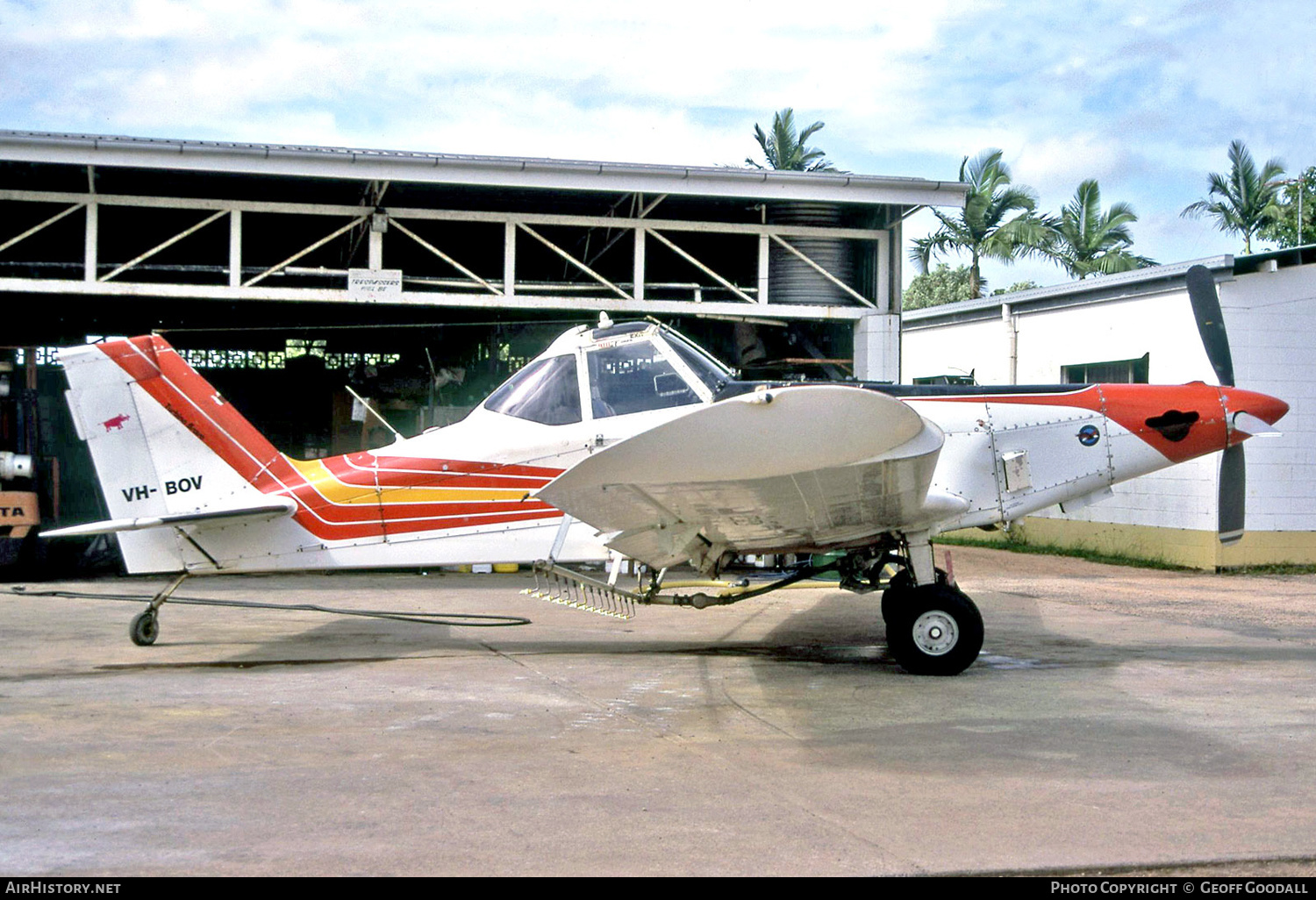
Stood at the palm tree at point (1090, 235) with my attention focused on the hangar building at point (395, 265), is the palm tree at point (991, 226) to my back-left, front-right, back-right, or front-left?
front-right

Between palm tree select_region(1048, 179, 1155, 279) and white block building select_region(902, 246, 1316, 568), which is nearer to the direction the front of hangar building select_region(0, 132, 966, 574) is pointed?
the white block building

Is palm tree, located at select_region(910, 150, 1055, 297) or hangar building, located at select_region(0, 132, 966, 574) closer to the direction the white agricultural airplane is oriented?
the palm tree

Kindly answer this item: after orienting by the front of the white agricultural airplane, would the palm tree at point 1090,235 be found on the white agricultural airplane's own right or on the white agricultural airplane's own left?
on the white agricultural airplane's own left

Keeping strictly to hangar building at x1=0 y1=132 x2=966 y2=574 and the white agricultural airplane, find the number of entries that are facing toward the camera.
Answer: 1

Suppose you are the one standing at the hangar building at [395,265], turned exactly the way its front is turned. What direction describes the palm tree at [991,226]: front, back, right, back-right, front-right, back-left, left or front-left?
back-left

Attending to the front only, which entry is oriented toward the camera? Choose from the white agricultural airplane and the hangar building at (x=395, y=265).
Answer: the hangar building

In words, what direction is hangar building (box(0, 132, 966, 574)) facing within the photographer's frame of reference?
facing the viewer

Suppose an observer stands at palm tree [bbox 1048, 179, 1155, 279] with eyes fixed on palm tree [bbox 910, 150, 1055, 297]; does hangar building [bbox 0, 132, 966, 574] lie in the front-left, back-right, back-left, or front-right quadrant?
front-left

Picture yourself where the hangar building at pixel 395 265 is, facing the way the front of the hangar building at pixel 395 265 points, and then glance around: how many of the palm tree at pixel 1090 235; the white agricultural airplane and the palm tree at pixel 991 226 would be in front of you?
1

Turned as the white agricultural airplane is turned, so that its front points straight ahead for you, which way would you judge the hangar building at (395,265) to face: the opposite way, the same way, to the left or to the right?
to the right

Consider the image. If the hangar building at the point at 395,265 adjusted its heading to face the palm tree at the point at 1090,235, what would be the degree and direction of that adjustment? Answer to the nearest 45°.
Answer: approximately 135° to its left

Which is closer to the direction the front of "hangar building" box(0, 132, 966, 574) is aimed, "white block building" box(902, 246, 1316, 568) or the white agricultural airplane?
the white agricultural airplane

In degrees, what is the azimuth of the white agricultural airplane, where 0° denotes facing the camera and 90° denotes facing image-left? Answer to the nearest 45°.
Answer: approximately 270°

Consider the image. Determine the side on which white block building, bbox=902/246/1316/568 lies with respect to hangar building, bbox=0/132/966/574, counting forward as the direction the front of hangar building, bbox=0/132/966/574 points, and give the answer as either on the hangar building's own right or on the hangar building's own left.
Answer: on the hangar building's own left

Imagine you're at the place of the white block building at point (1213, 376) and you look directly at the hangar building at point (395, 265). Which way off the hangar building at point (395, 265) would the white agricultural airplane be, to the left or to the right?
left
